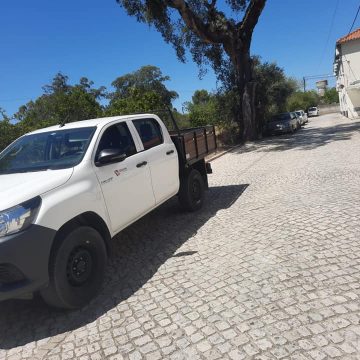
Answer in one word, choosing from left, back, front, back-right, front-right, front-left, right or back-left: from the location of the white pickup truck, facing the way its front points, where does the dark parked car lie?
back

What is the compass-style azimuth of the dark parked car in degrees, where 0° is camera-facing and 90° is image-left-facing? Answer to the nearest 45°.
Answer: approximately 45°

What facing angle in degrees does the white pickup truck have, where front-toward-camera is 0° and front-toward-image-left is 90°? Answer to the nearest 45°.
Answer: approximately 45°

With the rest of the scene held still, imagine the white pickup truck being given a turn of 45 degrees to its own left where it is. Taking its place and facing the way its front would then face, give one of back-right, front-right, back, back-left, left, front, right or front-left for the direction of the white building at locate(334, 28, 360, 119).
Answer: back-left
